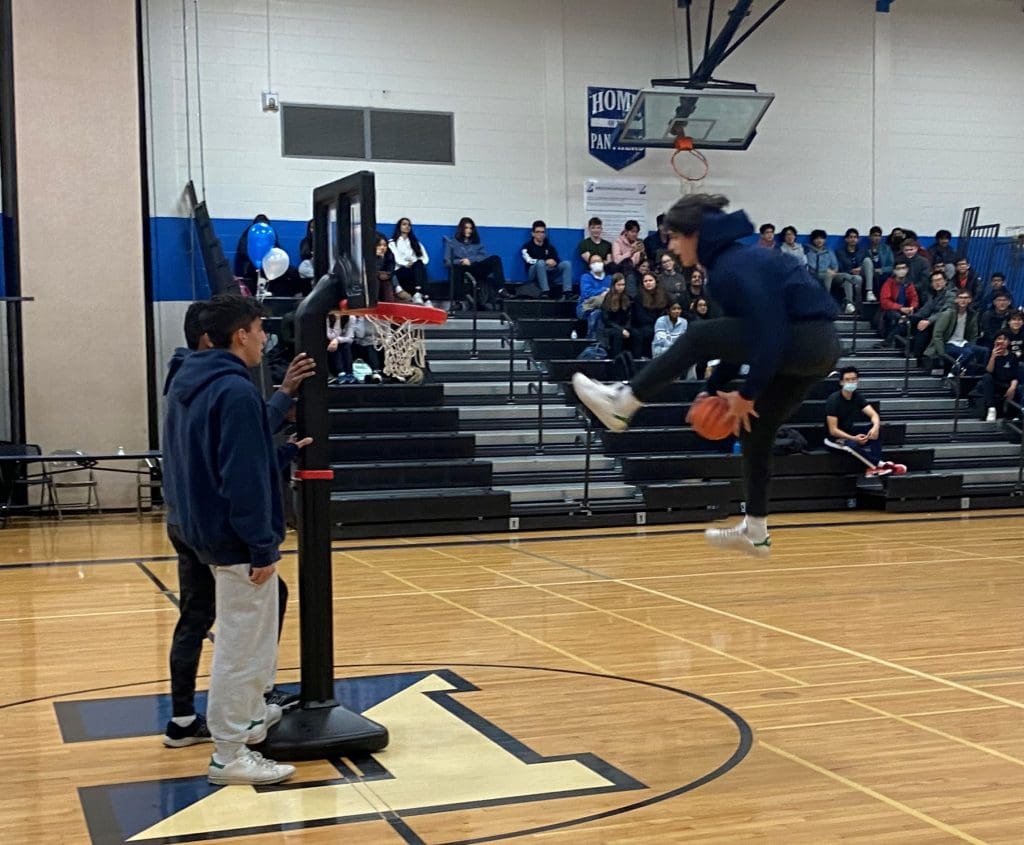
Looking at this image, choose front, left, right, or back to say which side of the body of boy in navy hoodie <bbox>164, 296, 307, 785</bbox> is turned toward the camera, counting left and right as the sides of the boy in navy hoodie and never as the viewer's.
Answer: right

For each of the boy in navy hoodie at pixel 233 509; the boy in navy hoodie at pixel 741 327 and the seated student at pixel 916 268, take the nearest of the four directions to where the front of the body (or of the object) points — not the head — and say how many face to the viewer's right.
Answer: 1

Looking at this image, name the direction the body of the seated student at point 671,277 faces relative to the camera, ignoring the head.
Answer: toward the camera

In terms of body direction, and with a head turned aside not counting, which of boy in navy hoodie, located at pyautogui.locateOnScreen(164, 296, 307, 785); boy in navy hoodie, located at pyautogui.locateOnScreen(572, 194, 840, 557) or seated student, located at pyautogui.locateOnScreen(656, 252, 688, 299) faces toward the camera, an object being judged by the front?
the seated student

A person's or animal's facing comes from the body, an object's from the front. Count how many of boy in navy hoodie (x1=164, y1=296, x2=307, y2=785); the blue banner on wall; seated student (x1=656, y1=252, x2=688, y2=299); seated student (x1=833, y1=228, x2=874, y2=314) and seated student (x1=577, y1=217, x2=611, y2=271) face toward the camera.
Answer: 4

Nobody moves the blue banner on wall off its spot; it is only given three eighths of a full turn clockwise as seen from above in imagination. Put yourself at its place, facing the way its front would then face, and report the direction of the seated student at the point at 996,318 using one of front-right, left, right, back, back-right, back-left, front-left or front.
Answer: back-right

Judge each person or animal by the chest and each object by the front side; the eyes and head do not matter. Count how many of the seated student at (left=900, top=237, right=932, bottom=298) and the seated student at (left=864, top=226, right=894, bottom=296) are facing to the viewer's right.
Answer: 0

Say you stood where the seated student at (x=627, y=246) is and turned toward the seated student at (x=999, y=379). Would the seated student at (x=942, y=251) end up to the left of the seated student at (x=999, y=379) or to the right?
left

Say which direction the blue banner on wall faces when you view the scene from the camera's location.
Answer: facing the viewer

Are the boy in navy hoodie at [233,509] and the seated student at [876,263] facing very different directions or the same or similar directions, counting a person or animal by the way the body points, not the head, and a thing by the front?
very different directions
